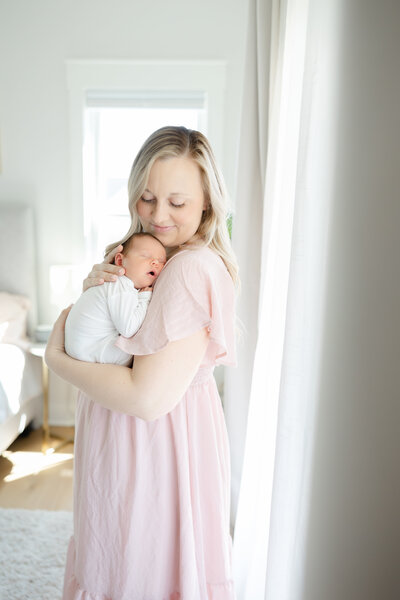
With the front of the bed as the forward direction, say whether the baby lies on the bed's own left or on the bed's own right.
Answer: on the bed's own left

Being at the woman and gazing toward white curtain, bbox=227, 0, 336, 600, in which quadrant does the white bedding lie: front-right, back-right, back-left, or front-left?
back-left

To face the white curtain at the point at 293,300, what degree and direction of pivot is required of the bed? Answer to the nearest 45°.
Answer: approximately 45° to its left

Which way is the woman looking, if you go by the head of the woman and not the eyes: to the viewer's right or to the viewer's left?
to the viewer's left

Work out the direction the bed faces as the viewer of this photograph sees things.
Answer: facing the viewer and to the left of the viewer

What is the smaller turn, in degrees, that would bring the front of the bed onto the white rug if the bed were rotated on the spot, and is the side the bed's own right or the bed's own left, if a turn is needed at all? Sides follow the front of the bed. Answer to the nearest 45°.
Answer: approximately 45° to the bed's own left

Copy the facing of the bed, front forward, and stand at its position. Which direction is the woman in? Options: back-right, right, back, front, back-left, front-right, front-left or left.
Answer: front-left

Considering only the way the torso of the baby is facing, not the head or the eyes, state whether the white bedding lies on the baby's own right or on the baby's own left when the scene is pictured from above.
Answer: on the baby's own left

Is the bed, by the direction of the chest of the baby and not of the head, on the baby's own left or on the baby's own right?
on the baby's own left
